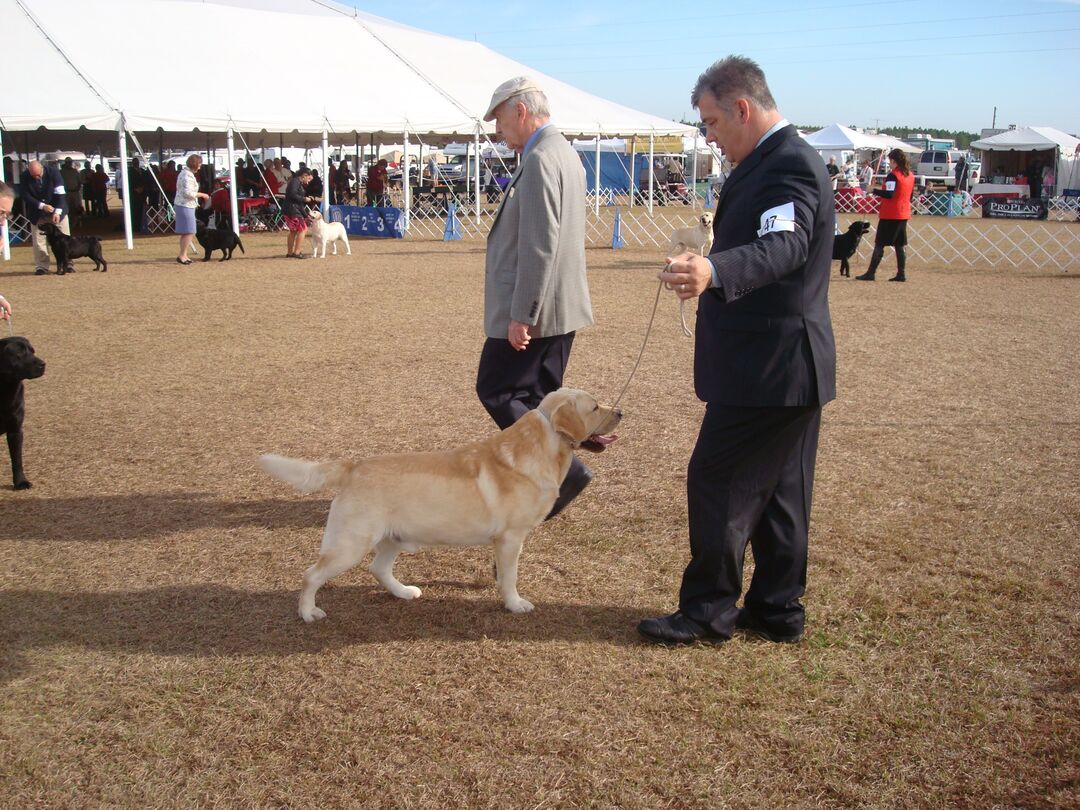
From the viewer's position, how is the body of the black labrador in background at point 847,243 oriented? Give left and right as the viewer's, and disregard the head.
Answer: facing to the right of the viewer

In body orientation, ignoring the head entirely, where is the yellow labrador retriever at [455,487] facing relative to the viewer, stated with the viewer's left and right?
facing to the right of the viewer

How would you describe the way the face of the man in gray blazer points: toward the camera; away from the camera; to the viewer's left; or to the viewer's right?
to the viewer's left

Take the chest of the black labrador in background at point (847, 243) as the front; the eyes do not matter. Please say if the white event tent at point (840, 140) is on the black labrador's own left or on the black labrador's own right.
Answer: on the black labrador's own left

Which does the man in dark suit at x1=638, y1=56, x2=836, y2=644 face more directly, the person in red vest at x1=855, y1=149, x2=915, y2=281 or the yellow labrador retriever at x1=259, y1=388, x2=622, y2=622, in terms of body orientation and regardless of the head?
the yellow labrador retriever

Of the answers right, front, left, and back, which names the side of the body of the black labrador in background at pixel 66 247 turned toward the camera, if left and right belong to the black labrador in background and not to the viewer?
left

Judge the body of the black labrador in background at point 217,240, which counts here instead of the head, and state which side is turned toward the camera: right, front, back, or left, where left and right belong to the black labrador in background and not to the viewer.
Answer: left

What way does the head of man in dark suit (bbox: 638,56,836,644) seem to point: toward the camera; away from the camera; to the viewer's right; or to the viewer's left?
to the viewer's left
